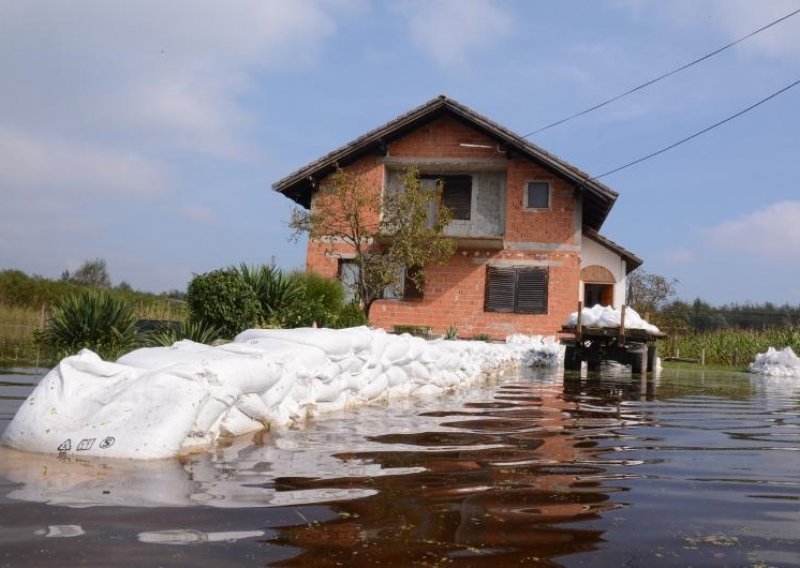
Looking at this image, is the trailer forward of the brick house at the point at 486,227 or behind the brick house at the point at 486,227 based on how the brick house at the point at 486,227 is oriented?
forward

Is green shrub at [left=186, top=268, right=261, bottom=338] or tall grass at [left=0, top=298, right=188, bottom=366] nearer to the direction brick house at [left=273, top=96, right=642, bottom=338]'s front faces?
the green shrub

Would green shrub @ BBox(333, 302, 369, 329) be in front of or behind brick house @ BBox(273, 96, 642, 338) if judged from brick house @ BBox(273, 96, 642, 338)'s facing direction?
in front

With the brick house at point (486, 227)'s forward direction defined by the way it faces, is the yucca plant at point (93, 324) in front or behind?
in front

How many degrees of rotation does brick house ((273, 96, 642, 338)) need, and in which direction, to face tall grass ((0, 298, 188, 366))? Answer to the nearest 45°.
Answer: approximately 45° to its right

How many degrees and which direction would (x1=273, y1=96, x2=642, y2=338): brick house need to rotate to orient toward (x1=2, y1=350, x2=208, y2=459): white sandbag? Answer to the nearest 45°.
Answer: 0° — it already faces it

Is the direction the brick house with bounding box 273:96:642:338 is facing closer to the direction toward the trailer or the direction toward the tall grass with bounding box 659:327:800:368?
the trailer

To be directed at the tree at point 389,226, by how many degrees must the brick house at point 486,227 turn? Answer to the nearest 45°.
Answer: approximately 45° to its right

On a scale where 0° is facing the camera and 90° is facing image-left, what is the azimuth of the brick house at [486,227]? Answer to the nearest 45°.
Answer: approximately 0°

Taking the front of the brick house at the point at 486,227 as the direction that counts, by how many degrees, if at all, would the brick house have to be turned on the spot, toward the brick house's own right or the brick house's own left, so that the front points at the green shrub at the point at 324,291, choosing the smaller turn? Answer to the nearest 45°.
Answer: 0° — it already faces it
